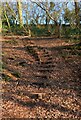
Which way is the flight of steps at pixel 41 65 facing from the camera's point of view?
toward the camera
